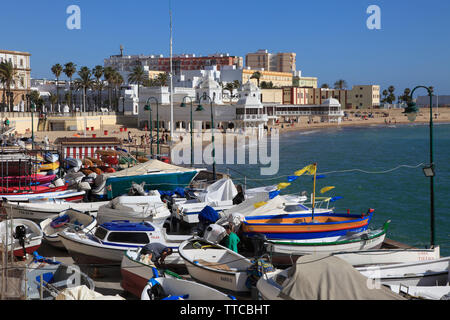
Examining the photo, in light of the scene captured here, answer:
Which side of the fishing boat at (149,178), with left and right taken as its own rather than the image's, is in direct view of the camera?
right

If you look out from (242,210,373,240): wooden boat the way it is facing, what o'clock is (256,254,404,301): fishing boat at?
The fishing boat is roughly at 3 o'clock from the wooden boat.

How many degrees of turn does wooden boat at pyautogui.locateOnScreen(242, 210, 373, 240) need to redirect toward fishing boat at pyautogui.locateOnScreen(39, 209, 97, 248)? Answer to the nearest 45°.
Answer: approximately 180°

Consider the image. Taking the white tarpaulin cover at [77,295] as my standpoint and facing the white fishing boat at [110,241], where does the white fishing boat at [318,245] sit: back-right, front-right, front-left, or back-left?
front-right

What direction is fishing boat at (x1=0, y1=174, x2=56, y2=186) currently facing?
to the viewer's right

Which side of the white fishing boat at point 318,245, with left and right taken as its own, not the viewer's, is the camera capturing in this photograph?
right

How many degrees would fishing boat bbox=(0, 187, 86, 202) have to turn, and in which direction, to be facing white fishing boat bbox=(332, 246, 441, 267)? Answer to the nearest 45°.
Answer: approximately 45° to its right
